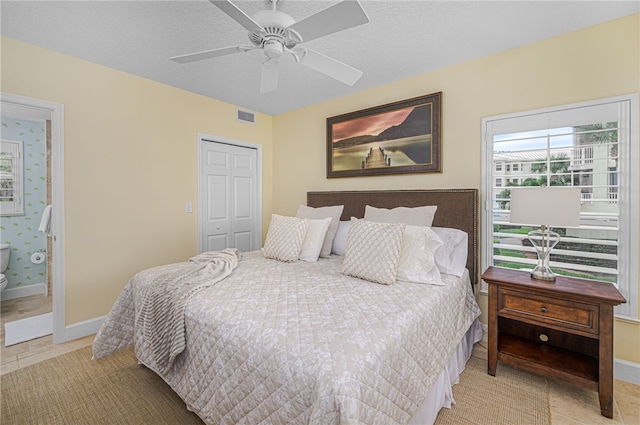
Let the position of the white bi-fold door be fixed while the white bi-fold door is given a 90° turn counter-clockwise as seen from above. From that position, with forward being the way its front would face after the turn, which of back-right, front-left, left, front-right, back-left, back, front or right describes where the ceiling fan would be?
back-right

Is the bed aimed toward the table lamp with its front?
no

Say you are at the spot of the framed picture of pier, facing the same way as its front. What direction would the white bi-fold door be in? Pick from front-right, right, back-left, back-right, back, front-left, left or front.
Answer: front-right

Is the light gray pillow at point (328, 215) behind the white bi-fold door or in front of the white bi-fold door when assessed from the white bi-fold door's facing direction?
in front

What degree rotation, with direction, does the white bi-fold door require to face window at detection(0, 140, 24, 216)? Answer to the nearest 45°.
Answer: approximately 135° to its right

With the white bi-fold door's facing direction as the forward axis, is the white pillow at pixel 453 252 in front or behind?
in front

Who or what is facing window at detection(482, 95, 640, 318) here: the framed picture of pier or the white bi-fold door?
the white bi-fold door

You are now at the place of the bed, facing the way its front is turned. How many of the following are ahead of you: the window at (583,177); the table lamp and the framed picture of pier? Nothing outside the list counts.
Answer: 0

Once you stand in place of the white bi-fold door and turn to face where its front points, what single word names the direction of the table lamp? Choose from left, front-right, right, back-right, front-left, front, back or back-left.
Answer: front

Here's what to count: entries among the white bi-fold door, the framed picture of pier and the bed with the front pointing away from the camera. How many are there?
0

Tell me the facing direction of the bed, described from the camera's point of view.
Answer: facing the viewer and to the left of the viewer

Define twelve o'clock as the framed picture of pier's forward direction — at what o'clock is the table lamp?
The table lamp is roughly at 9 o'clock from the framed picture of pier.

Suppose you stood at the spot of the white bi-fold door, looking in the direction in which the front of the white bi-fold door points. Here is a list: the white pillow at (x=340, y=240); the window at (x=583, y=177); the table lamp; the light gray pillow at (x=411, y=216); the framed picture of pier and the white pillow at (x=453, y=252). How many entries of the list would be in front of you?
6

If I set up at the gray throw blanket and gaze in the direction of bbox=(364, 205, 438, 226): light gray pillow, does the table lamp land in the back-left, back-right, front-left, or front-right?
front-right

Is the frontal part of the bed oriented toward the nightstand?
no

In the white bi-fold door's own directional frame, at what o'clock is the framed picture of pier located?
The framed picture of pier is roughly at 12 o'clock from the white bi-fold door.

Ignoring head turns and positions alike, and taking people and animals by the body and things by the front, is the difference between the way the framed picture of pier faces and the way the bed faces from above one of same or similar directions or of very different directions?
same or similar directions

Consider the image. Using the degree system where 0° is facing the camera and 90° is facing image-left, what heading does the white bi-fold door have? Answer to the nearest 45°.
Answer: approximately 315°
